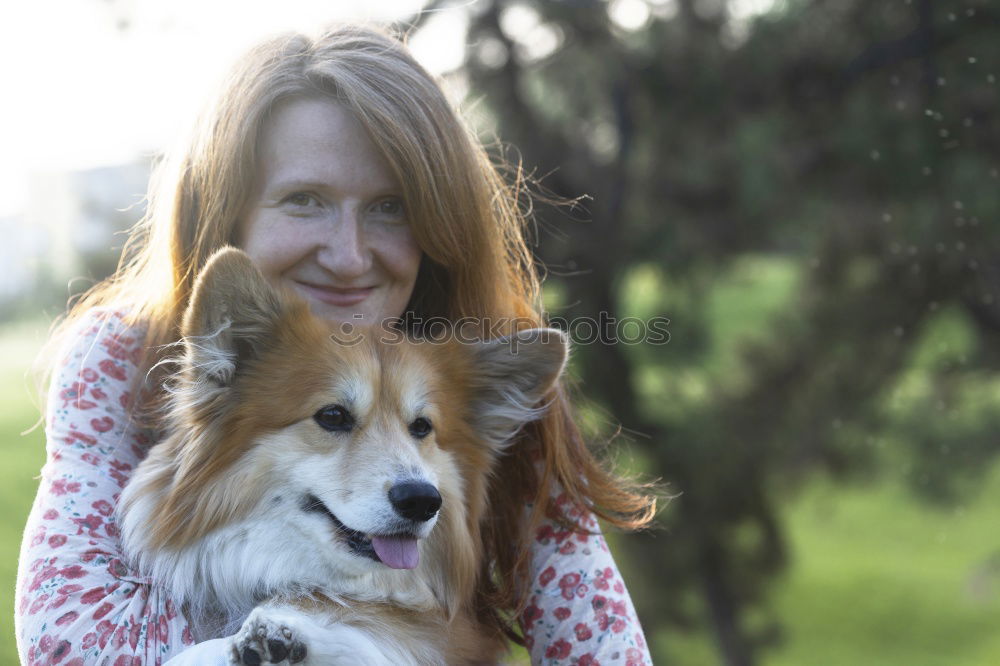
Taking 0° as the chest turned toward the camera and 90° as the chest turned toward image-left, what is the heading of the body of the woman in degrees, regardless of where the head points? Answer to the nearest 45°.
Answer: approximately 0°

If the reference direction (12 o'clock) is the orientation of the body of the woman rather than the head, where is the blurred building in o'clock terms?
The blurred building is roughly at 5 o'clock from the woman.

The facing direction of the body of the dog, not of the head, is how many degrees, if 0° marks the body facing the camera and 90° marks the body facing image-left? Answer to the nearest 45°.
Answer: approximately 315°

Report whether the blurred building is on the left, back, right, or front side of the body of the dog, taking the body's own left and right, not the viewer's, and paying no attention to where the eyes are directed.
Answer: back
